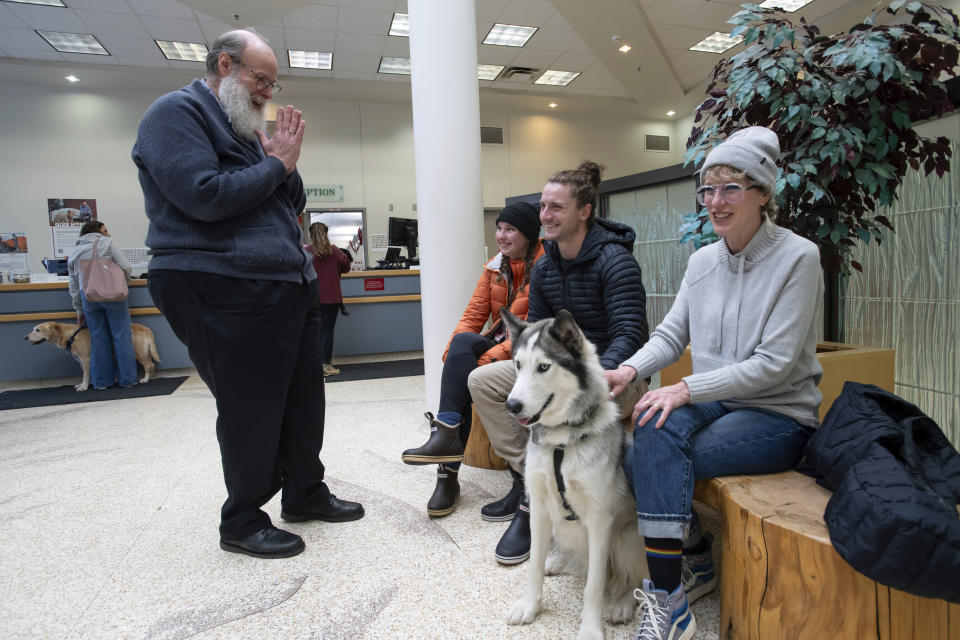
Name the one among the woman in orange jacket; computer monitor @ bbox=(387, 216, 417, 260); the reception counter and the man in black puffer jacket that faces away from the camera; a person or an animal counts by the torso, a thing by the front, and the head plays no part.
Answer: the computer monitor

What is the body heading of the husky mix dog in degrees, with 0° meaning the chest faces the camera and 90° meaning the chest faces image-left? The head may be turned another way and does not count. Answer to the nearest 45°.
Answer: approximately 45°

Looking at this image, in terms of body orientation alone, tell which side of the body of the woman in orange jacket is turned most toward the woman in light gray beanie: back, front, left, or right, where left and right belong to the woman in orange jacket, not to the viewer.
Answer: left

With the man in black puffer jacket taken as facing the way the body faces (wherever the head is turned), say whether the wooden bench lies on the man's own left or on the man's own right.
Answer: on the man's own left

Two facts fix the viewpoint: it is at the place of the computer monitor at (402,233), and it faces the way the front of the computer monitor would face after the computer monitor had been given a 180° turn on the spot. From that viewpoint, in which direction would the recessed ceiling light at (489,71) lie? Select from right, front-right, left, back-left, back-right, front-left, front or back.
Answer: back-left

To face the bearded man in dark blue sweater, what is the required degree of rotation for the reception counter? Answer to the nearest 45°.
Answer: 0° — it already faces them

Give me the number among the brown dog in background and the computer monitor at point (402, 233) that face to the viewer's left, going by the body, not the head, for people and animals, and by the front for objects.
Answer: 1

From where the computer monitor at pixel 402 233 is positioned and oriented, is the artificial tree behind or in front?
behind

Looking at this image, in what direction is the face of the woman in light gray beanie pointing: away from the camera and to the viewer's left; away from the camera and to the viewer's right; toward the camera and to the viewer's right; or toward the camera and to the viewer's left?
toward the camera and to the viewer's left

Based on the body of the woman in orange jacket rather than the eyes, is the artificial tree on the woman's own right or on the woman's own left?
on the woman's own left

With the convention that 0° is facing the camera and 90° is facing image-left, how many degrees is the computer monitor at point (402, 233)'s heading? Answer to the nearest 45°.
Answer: approximately 180°

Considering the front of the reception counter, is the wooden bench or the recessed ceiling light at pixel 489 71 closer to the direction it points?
the wooden bench

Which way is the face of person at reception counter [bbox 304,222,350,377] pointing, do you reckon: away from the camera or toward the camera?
away from the camera

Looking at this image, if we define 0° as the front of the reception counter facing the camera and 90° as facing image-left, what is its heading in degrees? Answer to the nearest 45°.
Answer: approximately 0°
